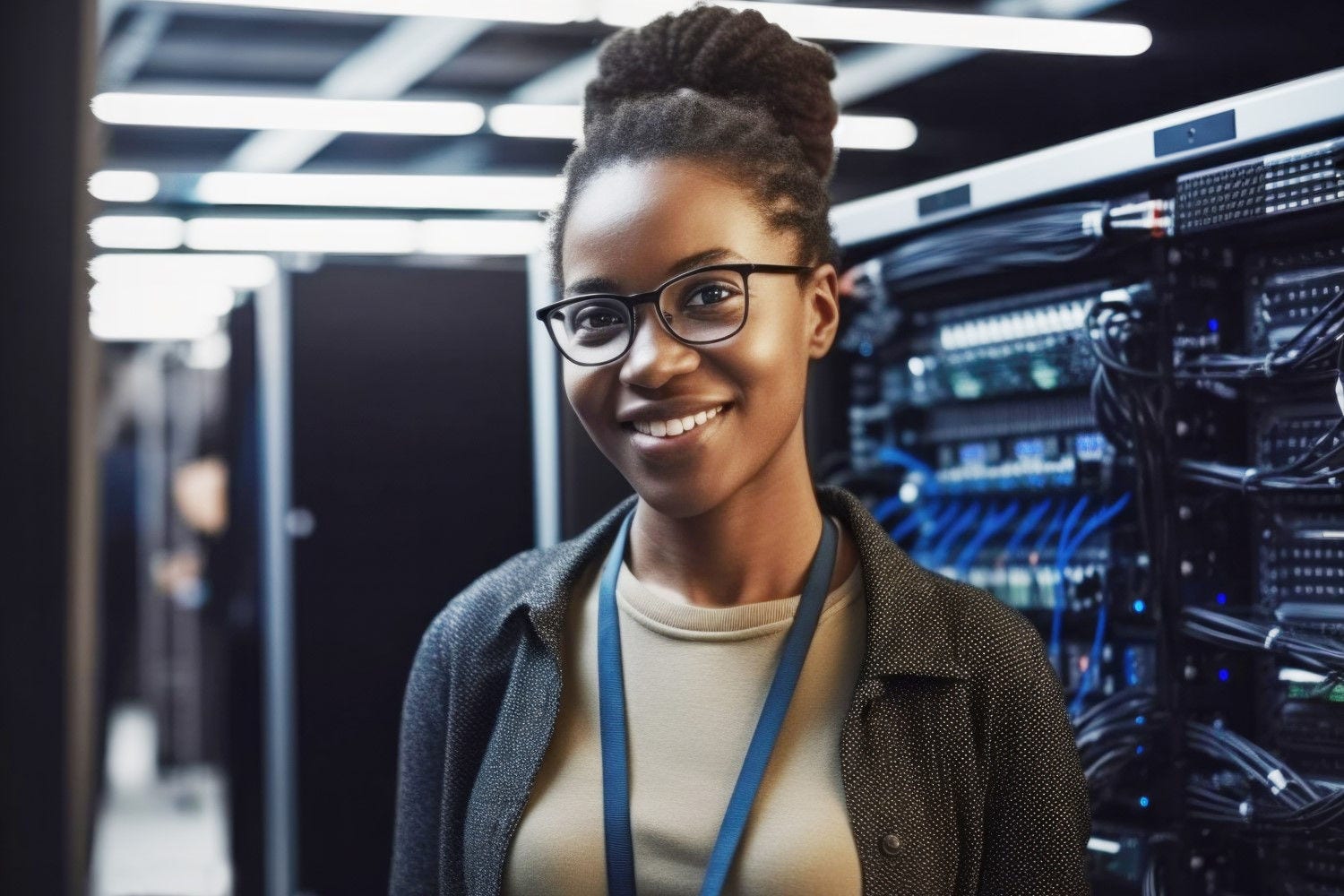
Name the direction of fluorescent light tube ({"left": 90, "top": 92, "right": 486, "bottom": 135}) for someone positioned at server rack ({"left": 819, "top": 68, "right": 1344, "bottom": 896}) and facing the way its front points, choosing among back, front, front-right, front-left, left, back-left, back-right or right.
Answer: right

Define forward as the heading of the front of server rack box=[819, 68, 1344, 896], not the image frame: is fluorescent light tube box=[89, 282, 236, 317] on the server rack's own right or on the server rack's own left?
on the server rack's own right

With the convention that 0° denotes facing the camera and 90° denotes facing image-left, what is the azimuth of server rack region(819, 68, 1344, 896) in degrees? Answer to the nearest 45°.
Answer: approximately 45°

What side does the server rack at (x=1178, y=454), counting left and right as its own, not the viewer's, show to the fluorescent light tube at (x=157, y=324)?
right

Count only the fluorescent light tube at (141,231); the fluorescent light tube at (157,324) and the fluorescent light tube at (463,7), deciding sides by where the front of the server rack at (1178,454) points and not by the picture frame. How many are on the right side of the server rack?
3

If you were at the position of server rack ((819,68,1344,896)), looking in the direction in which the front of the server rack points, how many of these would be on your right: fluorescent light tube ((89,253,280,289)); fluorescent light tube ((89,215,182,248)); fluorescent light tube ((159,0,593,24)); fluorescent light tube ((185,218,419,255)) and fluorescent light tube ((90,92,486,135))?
5

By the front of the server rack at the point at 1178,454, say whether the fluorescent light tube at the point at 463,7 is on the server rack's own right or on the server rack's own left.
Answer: on the server rack's own right

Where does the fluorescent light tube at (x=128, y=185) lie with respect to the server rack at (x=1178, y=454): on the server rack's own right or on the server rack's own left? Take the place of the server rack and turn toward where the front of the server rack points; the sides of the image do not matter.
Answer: on the server rack's own right

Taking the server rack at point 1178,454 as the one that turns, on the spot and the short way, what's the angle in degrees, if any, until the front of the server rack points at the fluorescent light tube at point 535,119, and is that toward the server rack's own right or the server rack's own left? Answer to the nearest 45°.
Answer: approximately 90° to the server rack's own right

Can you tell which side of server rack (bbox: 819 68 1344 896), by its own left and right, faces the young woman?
front

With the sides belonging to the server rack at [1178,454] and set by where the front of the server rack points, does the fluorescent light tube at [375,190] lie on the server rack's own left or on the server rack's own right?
on the server rack's own right

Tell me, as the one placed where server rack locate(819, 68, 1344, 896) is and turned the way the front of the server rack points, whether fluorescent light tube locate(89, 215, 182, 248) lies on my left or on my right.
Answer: on my right
